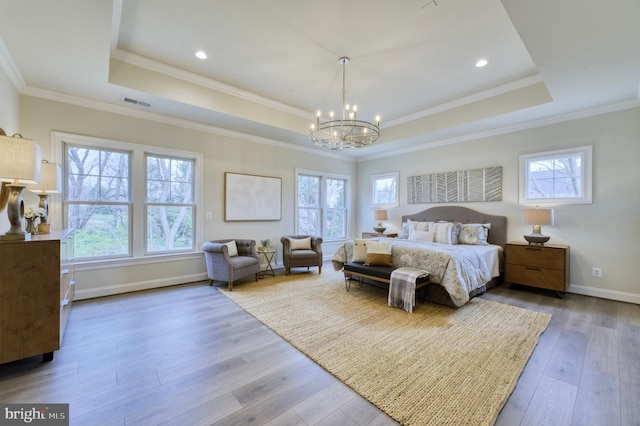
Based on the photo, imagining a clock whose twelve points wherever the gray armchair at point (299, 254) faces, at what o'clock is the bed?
The bed is roughly at 10 o'clock from the gray armchair.

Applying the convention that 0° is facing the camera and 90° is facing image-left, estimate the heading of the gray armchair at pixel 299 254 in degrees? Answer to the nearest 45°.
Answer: approximately 0°

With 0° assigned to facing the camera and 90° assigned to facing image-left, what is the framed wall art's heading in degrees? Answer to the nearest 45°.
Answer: approximately 315°

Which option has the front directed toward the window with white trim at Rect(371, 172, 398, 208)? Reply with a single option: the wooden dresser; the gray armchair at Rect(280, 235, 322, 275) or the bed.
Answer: the wooden dresser

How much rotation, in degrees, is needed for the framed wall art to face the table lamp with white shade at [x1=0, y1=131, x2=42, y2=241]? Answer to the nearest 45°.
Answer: approximately 90° to its right

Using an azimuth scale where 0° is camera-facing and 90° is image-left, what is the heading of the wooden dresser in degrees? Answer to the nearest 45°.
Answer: approximately 270°

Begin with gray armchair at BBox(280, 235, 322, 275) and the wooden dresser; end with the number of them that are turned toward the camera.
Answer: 1

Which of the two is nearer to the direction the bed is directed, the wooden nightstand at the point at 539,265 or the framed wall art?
the framed wall art

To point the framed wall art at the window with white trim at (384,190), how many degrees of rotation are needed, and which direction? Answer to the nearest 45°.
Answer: approximately 45° to its left

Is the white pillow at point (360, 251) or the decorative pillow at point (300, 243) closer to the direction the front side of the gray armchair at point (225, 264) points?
the white pillow

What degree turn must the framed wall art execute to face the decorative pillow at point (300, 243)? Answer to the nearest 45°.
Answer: approximately 45° to its left
